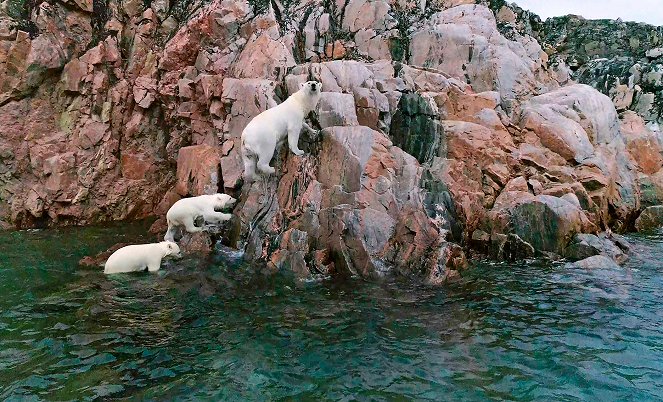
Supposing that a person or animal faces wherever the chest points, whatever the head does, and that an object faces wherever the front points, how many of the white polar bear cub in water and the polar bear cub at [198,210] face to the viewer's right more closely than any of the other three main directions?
2

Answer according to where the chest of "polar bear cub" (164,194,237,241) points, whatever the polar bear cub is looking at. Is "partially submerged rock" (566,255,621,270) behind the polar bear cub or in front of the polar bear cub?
in front

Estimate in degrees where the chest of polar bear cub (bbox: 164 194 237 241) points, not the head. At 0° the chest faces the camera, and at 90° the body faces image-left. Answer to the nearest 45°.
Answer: approximately 270°

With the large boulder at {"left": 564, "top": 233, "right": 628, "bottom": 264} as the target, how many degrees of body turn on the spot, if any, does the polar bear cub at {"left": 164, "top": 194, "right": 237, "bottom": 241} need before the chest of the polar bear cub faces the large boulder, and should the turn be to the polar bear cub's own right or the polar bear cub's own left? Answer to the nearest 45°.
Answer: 0° — it already faces it

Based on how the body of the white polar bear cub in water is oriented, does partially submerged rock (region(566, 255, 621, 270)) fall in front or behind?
in front

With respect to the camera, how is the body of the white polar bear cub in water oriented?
to the viewer's right

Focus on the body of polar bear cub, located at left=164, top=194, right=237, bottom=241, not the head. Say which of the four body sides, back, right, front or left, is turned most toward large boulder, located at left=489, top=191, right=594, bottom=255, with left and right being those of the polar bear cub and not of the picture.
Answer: front

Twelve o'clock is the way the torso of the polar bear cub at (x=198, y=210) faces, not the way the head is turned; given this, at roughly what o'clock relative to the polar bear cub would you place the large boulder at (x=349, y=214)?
The large boulder is roughly at 1 o'clock from the polar bear cub.
